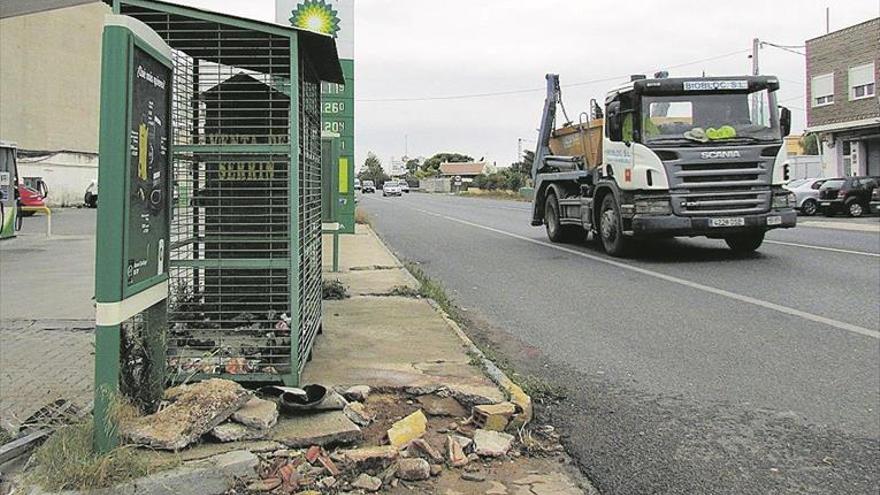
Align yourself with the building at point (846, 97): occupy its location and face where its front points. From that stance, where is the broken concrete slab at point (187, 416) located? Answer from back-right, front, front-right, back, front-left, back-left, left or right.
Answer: front-left

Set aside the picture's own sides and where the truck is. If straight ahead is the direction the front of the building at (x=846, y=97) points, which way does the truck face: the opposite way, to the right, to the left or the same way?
to the left

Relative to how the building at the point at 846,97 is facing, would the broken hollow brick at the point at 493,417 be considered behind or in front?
in front

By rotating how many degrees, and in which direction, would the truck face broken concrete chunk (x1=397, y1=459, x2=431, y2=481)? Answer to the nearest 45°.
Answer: approximately 45° to its right

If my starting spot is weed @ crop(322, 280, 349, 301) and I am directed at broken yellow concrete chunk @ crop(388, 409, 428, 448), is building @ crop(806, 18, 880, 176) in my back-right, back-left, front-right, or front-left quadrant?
back-left

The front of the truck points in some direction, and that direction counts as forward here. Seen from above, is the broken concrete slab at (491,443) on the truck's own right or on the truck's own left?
on the truck's own right

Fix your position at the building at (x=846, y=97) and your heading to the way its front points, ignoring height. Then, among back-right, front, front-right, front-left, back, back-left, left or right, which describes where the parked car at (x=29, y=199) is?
front

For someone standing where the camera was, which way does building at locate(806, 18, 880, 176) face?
facing the viewer and to the left of the viewer

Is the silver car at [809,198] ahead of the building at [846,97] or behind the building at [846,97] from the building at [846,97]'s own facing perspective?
ahead

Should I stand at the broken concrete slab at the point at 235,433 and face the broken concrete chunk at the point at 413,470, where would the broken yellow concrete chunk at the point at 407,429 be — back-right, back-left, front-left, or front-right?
front-left

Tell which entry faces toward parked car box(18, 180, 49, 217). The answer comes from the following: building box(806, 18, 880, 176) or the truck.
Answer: the building

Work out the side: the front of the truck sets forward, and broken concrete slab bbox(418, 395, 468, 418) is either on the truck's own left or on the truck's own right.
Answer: on the truck's own right

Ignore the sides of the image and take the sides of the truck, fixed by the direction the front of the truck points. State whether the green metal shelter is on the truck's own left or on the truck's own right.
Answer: on the truck's own right

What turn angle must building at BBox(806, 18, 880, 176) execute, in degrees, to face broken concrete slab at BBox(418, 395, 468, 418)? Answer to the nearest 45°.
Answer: approximately 45° to its left

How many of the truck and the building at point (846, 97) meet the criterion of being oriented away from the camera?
0

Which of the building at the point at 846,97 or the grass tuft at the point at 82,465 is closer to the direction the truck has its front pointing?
the grass tuft

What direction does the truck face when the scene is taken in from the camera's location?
facing the viewer and to the right of the viewer

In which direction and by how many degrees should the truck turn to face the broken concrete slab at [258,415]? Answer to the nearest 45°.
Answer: approximately 45° to its right
